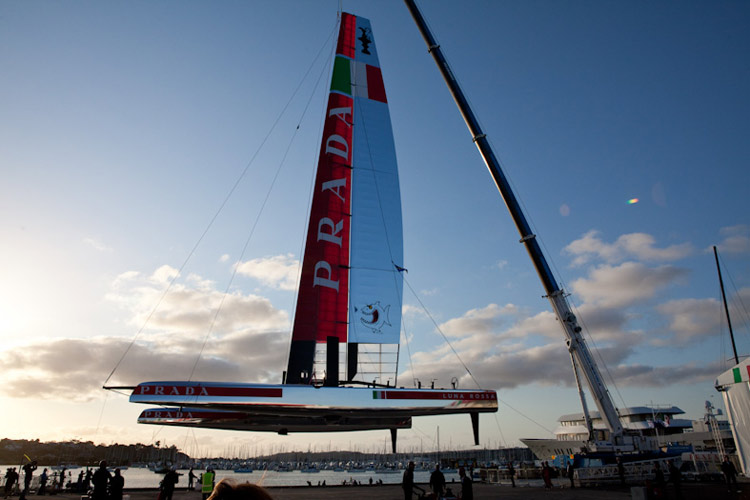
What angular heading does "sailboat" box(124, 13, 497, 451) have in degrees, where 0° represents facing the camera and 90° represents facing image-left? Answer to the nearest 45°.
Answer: approximately 90°
